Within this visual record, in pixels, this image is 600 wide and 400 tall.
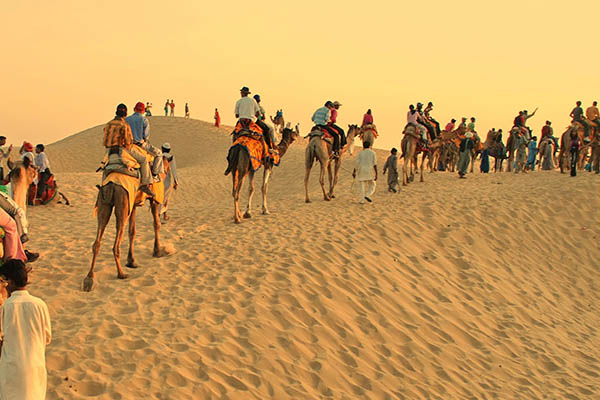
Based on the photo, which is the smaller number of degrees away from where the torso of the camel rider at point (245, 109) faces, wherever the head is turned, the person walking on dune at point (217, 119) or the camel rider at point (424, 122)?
the camel rider

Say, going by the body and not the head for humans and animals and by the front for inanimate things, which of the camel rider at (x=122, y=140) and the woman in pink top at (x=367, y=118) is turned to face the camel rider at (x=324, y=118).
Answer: the camel rider at (x=122, y=140)

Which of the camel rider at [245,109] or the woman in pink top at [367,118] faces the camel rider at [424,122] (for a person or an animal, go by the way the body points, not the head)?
the camel rider at [245,109]

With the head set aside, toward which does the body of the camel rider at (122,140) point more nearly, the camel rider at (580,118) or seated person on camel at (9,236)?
the camel rider

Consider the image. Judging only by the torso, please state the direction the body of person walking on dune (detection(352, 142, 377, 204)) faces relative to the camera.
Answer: away from the camera

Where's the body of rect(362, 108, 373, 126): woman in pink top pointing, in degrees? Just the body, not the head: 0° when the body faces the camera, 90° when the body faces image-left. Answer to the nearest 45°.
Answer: approximately 180°

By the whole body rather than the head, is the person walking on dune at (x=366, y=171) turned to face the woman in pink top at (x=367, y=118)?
yes
